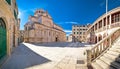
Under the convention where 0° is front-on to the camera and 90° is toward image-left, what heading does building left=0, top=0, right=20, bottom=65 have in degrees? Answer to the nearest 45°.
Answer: approximately 270°
